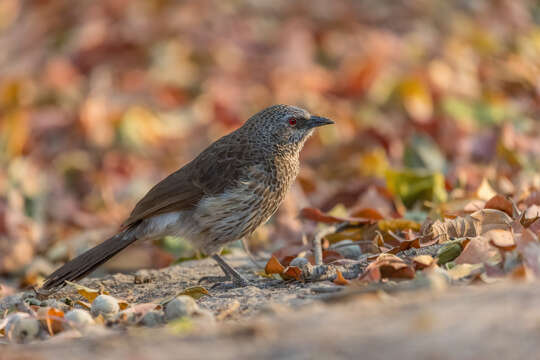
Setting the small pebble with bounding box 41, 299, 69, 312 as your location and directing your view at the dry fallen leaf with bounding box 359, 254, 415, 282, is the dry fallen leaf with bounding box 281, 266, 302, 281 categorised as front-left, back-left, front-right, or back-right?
front-left

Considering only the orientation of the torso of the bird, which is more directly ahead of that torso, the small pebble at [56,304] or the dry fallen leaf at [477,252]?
the dry fallen leaf

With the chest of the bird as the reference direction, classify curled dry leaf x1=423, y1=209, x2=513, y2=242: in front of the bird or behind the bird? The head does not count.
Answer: in front

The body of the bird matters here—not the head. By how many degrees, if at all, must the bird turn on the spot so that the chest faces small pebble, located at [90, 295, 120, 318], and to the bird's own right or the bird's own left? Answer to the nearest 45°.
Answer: approximately 135° to the bird's own right

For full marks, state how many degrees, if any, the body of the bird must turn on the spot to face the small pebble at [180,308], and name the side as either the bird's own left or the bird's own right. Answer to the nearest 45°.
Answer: approximately 90° to the bird's own right

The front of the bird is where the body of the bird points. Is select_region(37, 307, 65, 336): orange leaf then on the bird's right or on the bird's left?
on the bird's right

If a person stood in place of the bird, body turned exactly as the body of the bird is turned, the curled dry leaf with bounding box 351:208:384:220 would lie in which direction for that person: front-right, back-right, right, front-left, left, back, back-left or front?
front

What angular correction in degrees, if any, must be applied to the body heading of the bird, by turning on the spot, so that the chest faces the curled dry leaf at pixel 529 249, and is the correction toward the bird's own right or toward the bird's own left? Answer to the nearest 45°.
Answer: approximately 45° to the bird's own right

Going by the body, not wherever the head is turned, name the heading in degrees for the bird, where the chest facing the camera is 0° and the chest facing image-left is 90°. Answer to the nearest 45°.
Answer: approximately 270°
